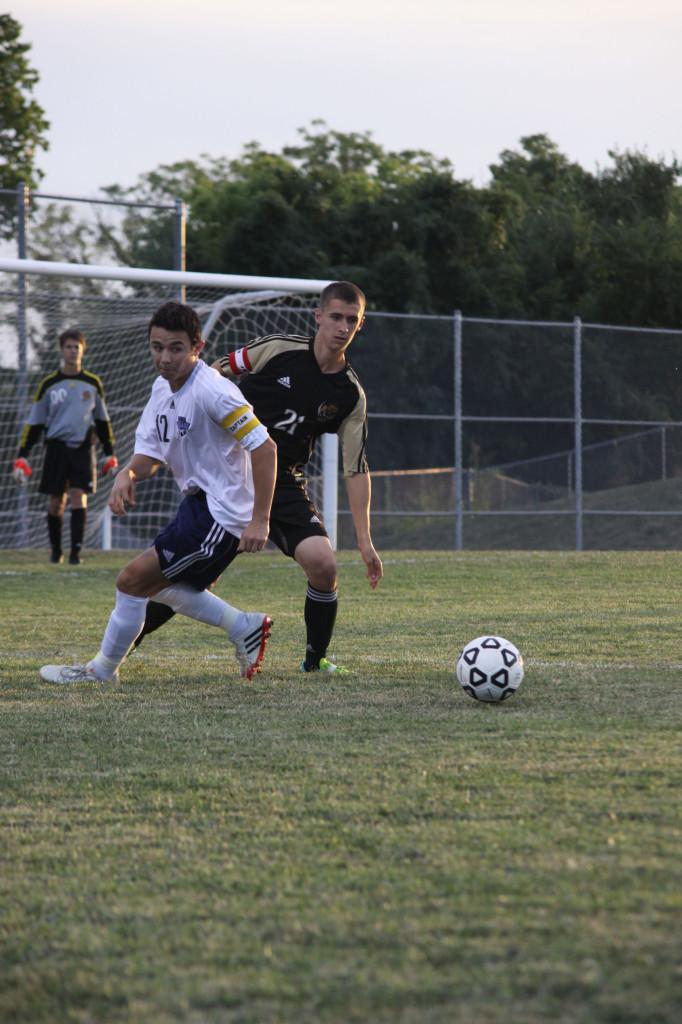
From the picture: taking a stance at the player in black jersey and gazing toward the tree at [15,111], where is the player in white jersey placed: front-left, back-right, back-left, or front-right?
back-left

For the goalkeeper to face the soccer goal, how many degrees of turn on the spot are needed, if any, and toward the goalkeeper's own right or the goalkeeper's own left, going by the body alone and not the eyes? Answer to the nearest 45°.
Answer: approximately 180°

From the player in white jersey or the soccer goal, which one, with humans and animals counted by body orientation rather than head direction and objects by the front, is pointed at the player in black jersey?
the soccer goal

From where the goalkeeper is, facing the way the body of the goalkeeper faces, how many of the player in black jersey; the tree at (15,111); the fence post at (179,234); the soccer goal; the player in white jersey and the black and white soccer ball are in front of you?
3

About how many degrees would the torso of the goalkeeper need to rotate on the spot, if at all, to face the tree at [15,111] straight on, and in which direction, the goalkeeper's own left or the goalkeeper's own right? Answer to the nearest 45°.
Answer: approximately 180°

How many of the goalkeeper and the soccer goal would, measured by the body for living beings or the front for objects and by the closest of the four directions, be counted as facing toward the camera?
2

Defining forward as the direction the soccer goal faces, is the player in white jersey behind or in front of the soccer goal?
in front

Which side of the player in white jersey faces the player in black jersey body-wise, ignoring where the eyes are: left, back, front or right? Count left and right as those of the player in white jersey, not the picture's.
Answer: back

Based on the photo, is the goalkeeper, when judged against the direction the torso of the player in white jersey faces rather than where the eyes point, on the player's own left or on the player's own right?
on the player's own right

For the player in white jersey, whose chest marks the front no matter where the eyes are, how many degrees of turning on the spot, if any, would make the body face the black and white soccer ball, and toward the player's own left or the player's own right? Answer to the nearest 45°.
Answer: approximately 90° to the player's own left

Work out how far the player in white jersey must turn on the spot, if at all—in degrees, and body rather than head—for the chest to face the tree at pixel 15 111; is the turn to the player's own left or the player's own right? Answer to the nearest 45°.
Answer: approximately 135° to the player's own right

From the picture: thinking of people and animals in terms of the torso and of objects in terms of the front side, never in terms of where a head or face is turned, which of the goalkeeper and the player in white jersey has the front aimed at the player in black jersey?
the goalkeeper

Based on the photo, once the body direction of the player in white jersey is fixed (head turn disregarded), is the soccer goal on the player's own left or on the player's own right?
on the player's own right

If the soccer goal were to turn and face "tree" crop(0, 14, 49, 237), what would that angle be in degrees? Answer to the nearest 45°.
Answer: approximately 180°

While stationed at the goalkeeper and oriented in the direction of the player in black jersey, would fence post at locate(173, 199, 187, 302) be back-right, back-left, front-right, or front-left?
back-left

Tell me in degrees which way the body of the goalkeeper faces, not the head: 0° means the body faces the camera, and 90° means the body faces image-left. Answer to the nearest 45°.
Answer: approximately 0°
